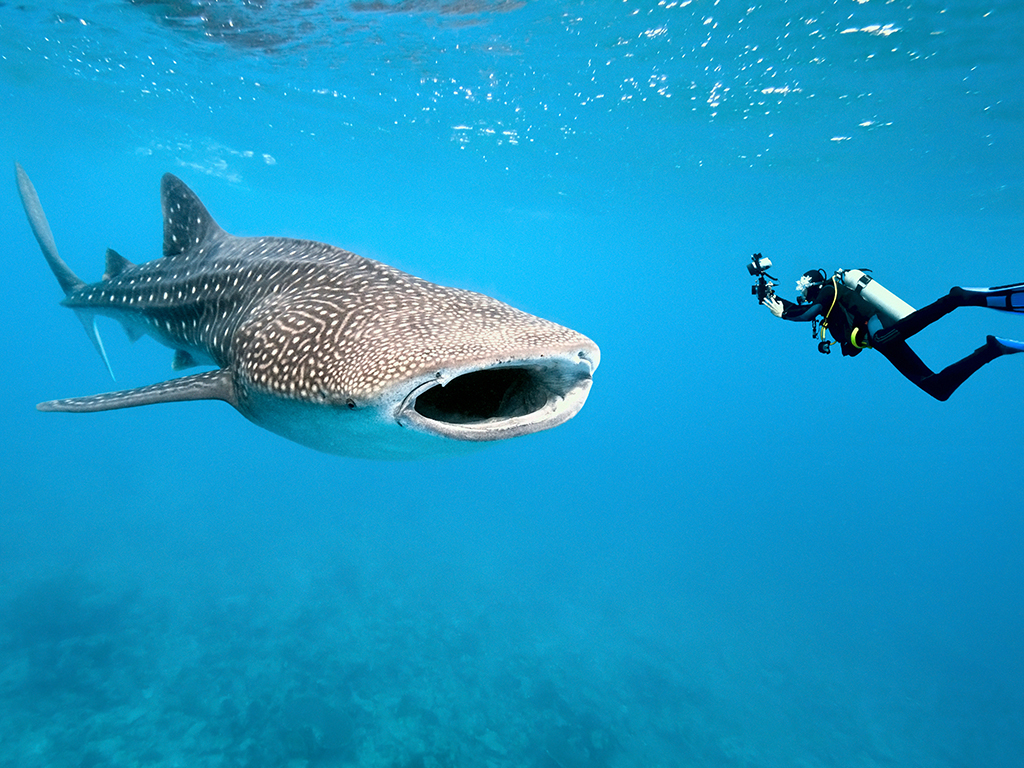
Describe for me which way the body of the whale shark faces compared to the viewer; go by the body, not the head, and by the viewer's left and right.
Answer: facing the viewer and to the right of the viewer

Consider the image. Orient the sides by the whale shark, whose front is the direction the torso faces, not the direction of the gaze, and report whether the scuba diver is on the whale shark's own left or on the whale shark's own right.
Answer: on the whale shark's own left
